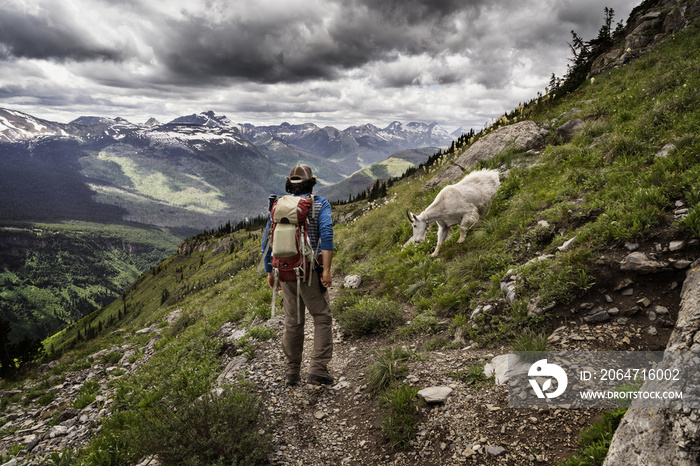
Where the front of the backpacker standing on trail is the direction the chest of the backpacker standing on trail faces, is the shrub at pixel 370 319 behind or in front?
in front

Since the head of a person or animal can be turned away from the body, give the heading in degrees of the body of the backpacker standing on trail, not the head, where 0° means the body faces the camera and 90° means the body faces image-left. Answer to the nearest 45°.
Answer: approximately 225°

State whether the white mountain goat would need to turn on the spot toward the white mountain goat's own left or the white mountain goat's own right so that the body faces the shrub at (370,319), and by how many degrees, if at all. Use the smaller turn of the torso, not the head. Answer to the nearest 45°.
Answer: approximately 45° to the white mountain goat's own left

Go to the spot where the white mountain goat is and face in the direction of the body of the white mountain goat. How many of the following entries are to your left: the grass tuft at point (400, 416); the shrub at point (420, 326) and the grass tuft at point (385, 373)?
3

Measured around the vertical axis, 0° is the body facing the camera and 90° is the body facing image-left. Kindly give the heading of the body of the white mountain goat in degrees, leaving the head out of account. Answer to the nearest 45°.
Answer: approximately 90°

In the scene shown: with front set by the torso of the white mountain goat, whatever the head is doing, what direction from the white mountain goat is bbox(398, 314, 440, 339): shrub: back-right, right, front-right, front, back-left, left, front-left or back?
left

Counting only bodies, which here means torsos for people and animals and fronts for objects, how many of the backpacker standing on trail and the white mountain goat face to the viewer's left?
1

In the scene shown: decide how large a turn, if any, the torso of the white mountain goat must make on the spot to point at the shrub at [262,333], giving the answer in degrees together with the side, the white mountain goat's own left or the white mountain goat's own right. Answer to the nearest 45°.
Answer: approximately 45° to the white mountain goat's own left

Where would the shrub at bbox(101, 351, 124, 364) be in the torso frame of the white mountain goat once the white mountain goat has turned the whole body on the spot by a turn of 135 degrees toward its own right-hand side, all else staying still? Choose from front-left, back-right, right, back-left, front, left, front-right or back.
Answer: back-left

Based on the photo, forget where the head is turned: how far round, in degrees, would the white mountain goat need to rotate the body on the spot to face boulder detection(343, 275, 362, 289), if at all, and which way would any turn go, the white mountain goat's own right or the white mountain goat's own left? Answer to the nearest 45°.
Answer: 0° — it already faces it

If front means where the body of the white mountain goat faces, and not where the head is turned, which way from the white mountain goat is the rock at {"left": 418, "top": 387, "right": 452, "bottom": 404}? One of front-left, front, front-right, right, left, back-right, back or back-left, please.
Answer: left
